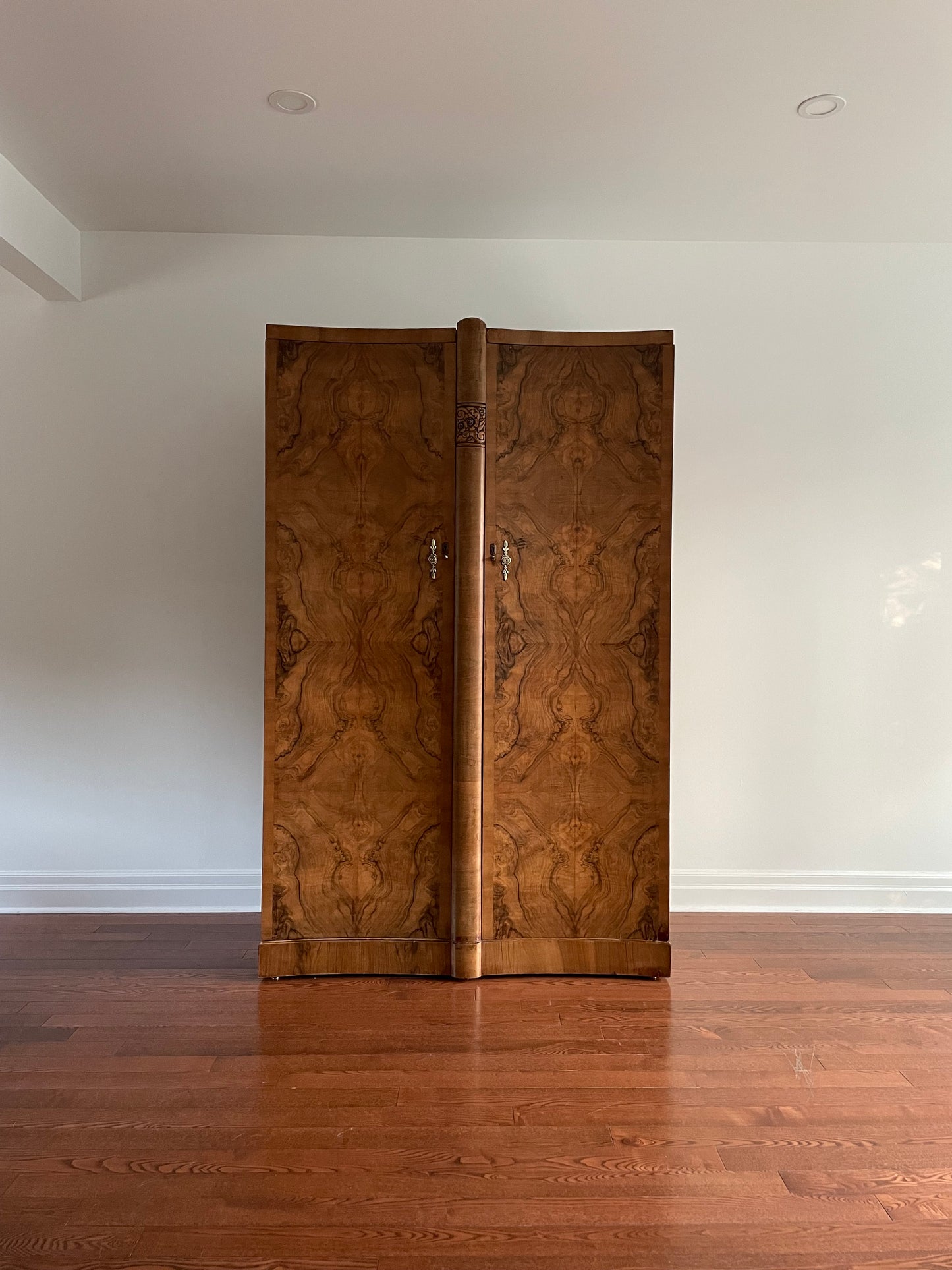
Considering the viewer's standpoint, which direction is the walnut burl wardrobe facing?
facing the viewer
